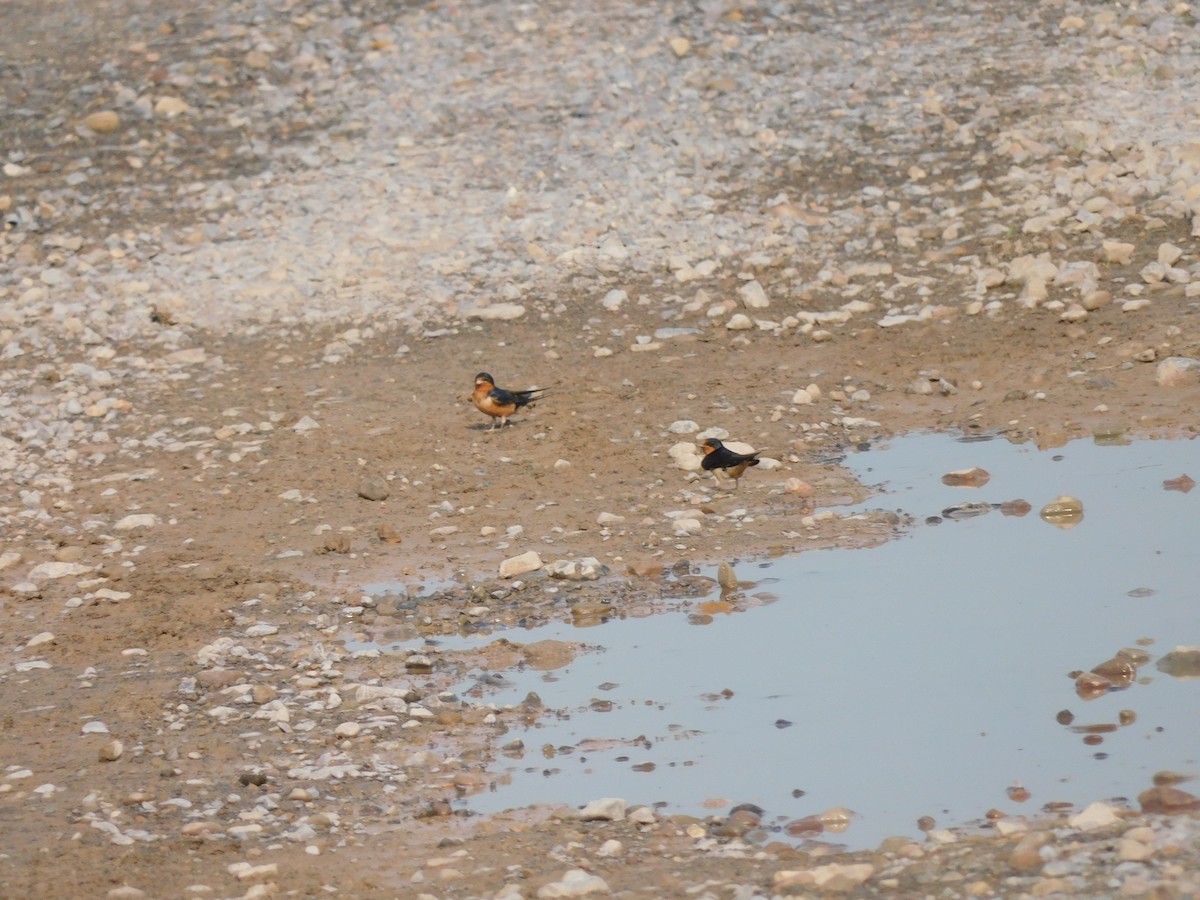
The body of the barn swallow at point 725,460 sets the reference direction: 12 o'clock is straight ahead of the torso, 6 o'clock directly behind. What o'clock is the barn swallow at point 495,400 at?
the barn swallow at point 495,400 is roughly at 1 o'clock from the barn swallow at point 725,460.

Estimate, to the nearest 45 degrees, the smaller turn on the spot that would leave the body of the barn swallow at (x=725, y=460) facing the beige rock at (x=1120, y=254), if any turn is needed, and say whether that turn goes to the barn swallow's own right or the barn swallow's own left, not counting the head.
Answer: approximately 135° to the barn swallow's own right

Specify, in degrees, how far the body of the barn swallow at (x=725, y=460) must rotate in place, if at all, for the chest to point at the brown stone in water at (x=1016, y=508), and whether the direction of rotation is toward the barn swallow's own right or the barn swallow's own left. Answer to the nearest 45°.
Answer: approximately 180°

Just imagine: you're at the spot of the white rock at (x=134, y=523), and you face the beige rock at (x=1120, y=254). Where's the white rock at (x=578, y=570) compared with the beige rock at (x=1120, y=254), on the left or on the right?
right

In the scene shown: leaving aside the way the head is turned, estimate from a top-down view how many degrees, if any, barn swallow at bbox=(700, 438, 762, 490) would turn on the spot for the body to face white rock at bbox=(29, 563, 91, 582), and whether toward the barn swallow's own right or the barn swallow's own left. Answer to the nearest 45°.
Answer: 0° — it already faces it

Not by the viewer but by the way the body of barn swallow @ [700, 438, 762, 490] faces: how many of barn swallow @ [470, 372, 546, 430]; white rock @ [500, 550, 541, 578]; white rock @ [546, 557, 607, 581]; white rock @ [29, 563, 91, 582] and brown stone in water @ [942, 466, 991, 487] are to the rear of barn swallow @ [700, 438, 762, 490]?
1

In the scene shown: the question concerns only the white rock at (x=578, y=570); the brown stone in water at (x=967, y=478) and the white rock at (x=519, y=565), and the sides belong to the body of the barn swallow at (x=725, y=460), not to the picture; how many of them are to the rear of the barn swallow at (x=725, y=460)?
1

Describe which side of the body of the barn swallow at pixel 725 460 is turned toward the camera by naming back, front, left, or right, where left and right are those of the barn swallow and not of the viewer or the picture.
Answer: left

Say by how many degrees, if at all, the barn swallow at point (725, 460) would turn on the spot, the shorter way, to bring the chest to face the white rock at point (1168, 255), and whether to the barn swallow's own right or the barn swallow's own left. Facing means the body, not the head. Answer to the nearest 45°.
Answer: approximately 135° to the barn swallow's own right

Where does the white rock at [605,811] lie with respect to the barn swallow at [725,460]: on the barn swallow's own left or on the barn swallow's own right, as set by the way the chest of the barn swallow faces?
on the barn swallow's own left

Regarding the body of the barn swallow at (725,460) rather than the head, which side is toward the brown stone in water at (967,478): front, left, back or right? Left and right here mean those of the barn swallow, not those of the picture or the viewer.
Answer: back

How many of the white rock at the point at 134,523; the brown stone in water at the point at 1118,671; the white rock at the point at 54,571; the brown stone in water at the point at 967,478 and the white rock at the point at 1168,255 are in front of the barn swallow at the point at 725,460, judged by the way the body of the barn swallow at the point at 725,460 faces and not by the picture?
2

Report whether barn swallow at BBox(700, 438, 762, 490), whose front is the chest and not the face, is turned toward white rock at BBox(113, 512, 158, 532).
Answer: yes

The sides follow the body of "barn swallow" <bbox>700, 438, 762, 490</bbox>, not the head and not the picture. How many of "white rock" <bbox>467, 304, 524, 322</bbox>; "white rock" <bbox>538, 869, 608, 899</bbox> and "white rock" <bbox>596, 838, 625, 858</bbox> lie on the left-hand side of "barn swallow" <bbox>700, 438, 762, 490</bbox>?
2
